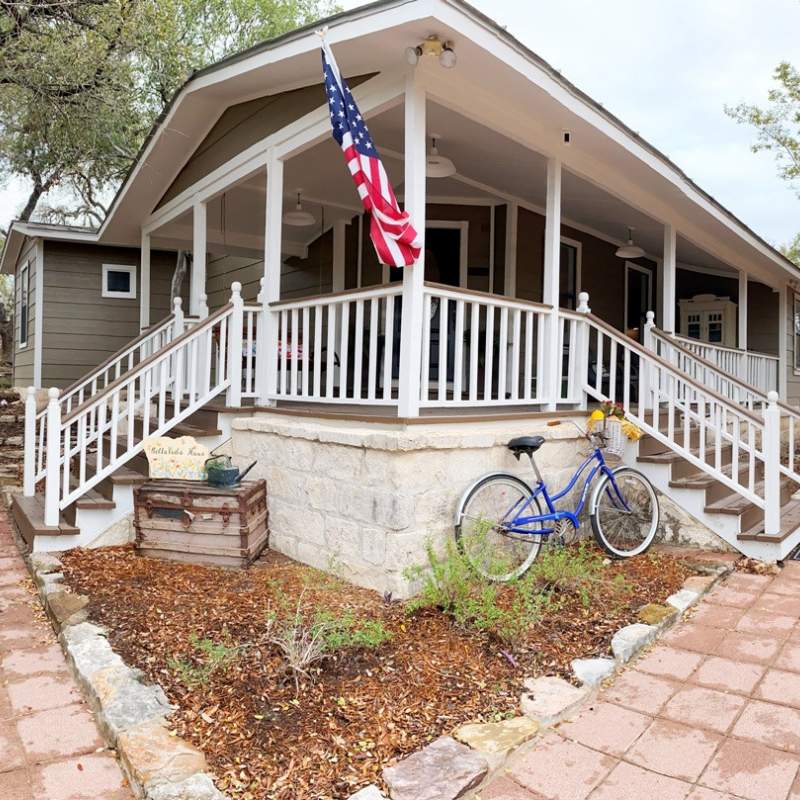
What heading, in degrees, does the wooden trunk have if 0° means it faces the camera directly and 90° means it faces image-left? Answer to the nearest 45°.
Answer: approximately 45°

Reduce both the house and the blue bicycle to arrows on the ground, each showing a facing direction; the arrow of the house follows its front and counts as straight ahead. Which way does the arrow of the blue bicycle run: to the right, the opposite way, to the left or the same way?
to the left

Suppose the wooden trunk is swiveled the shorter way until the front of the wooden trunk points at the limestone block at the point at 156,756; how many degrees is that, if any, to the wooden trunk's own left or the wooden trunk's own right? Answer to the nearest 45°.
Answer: approximately 45° to the wooden trunk's own left

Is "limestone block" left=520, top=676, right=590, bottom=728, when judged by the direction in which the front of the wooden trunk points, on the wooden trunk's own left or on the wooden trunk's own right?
on the wooden trunk's own left

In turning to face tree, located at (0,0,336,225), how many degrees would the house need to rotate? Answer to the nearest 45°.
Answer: approximately 180°

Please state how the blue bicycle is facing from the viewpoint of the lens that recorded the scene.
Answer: facing away from the viewer and to the right of the viewer

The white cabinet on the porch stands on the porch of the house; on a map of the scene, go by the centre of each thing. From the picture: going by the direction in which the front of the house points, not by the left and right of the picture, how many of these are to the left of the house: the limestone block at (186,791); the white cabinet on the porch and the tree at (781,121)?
2

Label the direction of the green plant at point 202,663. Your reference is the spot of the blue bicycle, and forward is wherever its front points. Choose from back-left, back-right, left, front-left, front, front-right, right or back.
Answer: back

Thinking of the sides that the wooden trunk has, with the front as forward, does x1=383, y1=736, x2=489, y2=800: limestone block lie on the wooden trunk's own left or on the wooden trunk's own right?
on the wooden trunk's own left

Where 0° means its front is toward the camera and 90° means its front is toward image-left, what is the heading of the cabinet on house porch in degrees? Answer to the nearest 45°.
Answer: approximately 45°
